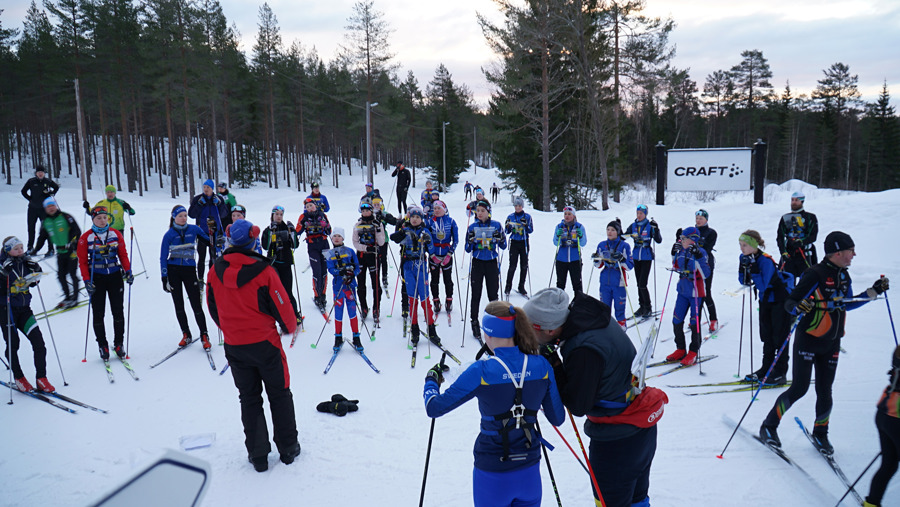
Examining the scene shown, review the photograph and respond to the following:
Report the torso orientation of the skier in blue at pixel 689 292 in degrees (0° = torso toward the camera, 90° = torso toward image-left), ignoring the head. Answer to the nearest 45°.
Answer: approximately 45°

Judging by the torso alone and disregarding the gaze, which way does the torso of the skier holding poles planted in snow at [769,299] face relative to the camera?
to the viewer's left

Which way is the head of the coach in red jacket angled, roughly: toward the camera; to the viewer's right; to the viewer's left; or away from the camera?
away from the camera

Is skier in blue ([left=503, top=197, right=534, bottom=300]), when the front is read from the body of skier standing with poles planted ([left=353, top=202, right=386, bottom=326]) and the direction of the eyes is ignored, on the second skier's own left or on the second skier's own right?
on the second skier's own left

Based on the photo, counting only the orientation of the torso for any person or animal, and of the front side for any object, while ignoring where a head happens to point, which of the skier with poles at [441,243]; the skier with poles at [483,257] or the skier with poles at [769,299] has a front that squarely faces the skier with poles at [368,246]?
the skier with poles at [769,299]

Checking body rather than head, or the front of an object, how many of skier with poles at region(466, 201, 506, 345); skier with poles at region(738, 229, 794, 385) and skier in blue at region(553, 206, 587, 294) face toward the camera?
2

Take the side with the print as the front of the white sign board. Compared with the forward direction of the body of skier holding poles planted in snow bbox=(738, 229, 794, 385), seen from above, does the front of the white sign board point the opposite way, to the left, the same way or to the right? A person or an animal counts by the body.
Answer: to the left

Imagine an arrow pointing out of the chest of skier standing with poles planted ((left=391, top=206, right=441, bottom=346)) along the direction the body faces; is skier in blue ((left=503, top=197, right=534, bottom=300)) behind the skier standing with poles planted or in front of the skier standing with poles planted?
behind

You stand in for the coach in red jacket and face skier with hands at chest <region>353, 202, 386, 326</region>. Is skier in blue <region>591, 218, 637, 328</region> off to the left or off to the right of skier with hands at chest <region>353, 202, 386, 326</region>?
right

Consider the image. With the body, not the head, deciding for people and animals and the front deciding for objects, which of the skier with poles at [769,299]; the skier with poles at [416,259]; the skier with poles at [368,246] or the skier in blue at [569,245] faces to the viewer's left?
the skier with poles at [769,299]

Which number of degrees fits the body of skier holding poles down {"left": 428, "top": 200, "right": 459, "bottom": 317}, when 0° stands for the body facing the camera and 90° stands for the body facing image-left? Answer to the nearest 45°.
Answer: approximately 0°
